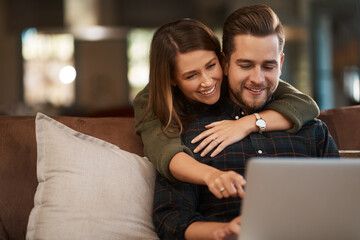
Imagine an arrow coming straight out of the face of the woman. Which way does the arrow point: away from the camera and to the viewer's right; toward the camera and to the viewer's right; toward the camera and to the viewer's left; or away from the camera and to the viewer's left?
toward the camera and to the viewer's right

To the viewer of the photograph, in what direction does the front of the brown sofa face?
facing the viewer

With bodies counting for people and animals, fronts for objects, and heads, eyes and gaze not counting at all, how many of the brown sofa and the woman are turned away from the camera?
0

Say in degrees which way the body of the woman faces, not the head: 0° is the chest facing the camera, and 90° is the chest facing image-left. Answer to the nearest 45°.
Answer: approximately 315°
